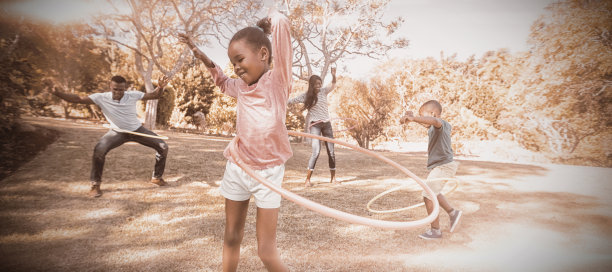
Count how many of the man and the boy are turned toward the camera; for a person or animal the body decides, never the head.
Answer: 1

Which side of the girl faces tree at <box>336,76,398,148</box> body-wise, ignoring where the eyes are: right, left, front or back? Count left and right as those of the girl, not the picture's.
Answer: back

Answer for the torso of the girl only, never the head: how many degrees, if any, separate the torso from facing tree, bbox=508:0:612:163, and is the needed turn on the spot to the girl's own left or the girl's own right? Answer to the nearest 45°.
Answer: approximately 180°

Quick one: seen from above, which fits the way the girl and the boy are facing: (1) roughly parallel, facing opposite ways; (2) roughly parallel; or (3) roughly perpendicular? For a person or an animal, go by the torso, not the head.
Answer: roughly perpendicular

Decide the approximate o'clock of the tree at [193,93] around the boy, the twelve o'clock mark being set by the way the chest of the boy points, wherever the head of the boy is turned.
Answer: The tree is roughly at 1 o'clock from the boy.

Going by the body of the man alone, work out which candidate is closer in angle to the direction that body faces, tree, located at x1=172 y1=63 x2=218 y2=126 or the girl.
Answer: the girl

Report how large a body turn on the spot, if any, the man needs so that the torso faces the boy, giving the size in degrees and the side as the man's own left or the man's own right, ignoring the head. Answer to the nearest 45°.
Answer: approximately 45° to the man's own left

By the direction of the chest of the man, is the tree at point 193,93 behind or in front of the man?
behind

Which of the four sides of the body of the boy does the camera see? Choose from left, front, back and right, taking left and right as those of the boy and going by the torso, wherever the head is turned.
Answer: left

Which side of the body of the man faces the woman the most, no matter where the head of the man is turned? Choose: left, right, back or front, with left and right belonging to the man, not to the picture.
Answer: left
